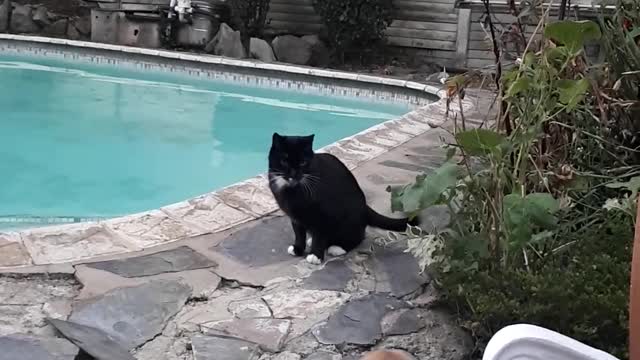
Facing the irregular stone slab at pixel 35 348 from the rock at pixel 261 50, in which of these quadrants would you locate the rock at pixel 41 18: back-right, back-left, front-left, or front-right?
back-right

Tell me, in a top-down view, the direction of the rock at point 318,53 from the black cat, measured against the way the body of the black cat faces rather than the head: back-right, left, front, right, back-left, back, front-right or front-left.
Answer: back-right

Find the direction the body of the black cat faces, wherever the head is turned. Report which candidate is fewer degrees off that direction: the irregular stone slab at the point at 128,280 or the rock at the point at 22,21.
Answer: the irregular stone slab

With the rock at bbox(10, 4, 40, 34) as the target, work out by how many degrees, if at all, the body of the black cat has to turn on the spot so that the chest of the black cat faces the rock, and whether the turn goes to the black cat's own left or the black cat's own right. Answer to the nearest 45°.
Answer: approximately 90° to the black cat's own right

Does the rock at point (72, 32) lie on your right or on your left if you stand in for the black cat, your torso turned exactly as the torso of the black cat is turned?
on your right

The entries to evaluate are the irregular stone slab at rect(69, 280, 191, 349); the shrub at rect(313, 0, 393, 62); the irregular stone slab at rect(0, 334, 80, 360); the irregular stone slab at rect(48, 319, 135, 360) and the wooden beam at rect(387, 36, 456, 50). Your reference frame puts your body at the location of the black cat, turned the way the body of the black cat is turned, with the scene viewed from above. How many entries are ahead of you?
3

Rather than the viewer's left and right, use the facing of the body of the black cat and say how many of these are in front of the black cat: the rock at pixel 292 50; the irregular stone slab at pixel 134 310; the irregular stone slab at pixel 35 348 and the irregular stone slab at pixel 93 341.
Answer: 3

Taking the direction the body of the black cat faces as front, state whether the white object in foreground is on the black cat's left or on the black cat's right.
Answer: on the black cat's left

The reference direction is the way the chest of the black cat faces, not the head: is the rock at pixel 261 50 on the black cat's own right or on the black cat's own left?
on the black cat's own right

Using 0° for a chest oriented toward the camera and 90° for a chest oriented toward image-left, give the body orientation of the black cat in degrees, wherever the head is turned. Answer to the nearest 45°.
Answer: approximately 45°

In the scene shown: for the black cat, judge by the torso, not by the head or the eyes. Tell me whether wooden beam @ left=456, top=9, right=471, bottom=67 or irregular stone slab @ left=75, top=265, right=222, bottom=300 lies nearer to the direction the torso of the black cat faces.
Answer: the irregular stone slab

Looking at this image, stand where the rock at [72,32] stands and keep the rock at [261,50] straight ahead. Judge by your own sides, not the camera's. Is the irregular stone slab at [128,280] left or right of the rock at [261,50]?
right

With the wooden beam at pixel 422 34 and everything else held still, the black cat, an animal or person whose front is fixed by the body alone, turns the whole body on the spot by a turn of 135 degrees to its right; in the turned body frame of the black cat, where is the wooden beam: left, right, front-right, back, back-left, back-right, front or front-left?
front

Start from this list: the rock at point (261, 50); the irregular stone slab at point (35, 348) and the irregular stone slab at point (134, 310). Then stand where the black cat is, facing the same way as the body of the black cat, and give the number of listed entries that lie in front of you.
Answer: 2
